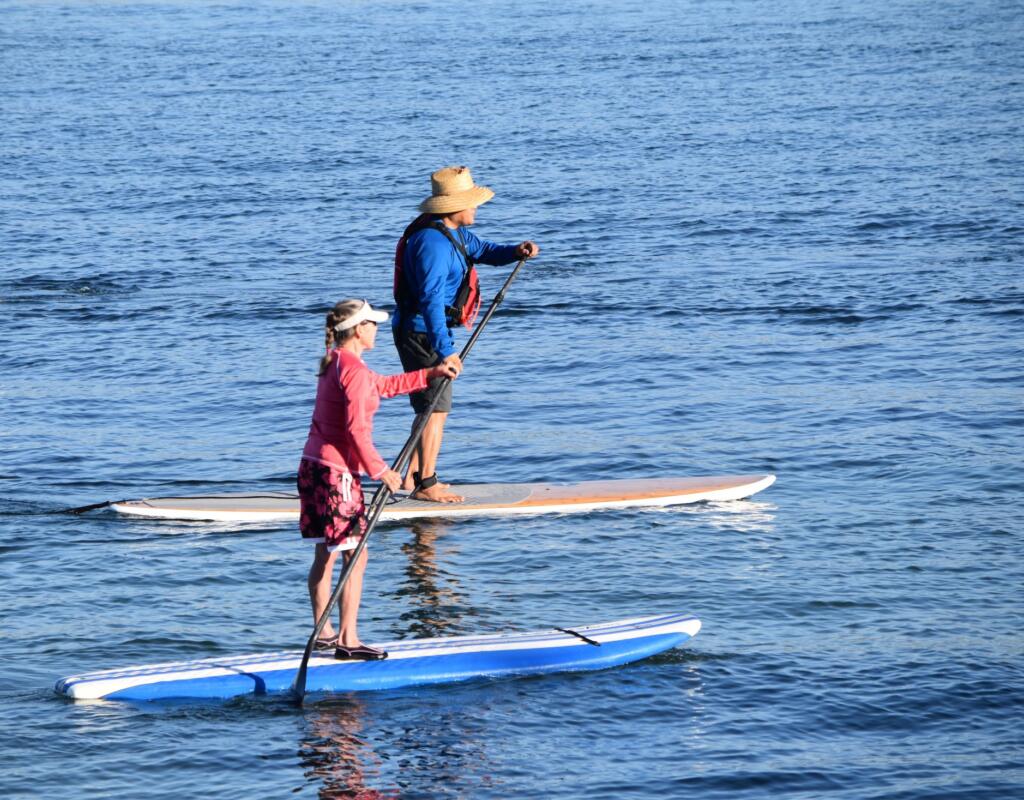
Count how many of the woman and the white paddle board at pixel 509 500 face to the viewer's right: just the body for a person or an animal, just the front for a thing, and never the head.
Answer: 2

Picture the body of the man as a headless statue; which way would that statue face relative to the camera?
to the viewer's right

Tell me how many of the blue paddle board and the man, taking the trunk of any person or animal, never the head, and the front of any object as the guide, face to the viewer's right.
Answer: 2

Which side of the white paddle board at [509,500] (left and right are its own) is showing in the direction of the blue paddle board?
right

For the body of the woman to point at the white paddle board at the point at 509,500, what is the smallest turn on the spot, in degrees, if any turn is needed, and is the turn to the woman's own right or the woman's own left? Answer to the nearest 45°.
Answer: approximately 90° to the woman's own left

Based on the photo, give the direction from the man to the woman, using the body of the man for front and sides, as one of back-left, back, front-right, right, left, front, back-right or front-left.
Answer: right

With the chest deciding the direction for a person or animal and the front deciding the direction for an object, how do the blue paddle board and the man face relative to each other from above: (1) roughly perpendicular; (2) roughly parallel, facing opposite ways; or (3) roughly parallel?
roughly parallel

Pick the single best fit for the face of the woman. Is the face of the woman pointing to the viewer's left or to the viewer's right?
to the viewer's right

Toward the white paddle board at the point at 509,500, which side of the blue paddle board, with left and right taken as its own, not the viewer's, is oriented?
left

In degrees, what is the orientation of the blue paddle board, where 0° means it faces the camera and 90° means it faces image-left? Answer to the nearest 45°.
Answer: approximately 270°

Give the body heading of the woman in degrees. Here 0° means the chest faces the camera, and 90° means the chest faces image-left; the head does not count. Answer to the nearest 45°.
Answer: approximately 270°

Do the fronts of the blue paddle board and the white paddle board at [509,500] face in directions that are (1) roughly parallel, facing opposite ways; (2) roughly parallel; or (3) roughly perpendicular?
roughly parallel

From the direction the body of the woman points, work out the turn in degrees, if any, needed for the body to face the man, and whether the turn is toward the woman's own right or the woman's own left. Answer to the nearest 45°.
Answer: approximately 90° to the woman's own left

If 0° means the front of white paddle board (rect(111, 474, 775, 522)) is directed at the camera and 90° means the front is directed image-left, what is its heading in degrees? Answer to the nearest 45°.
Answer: approximately 270°
